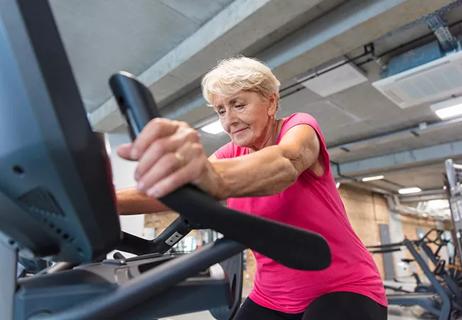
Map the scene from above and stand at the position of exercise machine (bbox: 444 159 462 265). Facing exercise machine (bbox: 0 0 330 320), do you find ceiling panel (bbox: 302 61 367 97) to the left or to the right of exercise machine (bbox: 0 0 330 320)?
right

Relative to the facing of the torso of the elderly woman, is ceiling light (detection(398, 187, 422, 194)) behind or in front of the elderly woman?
behind

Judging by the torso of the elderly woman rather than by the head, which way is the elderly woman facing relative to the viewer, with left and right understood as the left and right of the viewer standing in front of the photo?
facing the viewer and to the left of the viewer
